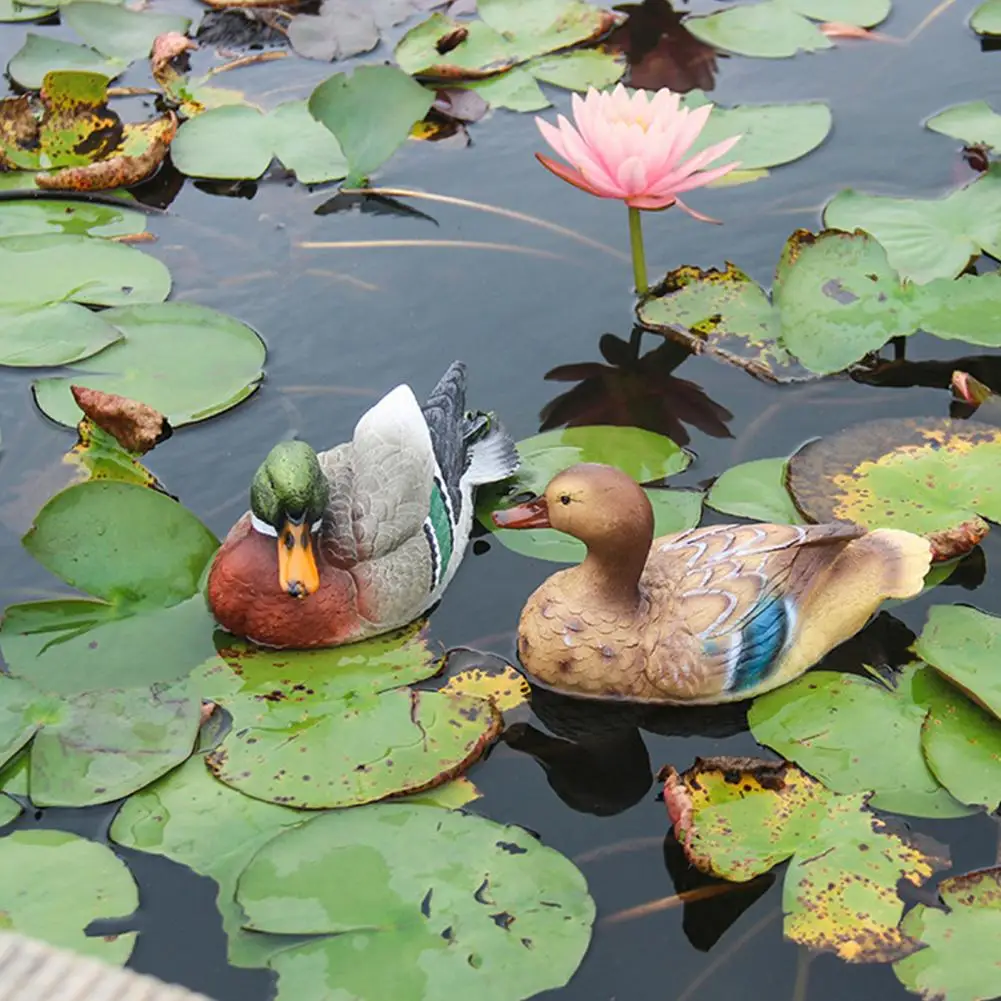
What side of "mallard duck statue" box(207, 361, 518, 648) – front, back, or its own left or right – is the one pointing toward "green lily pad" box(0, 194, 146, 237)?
right

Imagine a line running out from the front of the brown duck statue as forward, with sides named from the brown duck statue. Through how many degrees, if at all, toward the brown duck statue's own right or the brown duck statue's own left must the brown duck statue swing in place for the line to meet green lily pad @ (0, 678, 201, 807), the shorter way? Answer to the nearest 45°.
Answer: approximately 45° to the brown duck statue's own left

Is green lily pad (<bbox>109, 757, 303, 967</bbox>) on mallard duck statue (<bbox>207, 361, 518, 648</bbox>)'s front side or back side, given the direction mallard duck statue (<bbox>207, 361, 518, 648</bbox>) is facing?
on the front side

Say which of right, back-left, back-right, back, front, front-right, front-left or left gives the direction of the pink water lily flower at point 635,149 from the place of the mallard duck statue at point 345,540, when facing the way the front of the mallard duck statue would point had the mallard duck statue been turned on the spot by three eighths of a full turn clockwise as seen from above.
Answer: front-right

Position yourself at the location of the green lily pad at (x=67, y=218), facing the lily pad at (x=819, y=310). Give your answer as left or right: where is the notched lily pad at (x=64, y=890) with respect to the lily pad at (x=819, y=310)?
right

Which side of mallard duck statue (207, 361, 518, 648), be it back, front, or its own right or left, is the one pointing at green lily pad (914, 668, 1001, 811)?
left

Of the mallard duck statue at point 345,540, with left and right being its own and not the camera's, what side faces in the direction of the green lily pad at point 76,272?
right

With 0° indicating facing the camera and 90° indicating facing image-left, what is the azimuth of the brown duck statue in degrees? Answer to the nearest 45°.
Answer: approximately 90°

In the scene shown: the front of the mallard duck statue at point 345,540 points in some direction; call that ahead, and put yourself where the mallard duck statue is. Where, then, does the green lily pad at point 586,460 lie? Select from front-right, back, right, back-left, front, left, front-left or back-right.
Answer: back

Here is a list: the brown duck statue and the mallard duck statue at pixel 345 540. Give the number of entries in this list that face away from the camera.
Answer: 0

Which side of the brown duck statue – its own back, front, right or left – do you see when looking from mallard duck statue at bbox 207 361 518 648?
front

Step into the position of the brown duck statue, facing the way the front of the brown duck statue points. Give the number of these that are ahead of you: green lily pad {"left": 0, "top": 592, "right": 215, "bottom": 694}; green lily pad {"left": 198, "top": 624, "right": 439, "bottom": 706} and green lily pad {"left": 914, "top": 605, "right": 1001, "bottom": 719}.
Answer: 2

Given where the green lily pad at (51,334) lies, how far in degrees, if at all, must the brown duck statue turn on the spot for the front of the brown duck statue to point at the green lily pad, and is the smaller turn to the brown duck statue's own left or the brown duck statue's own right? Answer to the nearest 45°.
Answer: approximately 45° to the brown duck statue's own right

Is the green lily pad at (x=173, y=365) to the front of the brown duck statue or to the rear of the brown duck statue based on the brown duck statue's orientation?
to the front

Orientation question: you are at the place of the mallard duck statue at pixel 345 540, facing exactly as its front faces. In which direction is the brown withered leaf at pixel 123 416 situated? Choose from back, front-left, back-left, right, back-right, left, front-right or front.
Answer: right

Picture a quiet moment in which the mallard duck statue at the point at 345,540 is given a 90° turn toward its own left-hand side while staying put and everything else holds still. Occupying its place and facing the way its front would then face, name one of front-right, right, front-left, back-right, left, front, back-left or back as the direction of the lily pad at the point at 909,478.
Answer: front-left

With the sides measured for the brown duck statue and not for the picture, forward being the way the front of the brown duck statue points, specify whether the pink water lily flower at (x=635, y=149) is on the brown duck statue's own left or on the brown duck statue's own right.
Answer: on the brown duck statue's own right
